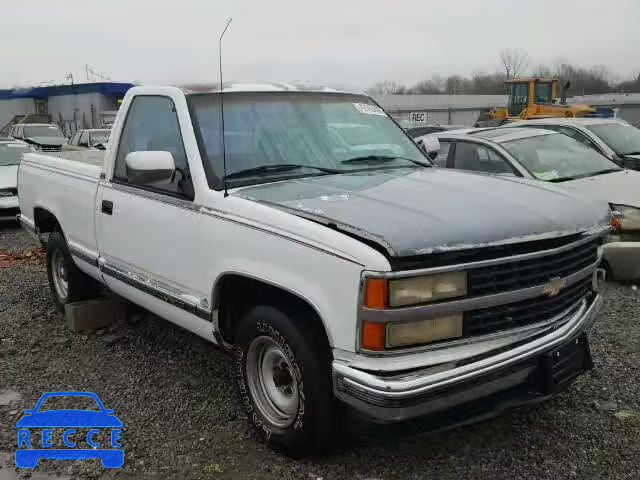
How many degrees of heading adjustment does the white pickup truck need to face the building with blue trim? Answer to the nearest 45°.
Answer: approximately 135° to its left

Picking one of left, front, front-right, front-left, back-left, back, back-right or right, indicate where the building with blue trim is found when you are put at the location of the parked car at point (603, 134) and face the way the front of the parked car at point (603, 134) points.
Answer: back

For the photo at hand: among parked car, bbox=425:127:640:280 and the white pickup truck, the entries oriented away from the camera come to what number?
0

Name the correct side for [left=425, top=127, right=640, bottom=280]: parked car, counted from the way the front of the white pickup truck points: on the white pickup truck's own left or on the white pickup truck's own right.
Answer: on the white pickup truck's own left

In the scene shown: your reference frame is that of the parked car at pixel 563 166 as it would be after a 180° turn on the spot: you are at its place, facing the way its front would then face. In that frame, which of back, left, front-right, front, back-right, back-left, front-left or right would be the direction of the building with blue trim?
front

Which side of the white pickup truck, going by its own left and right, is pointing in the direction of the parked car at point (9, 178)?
back

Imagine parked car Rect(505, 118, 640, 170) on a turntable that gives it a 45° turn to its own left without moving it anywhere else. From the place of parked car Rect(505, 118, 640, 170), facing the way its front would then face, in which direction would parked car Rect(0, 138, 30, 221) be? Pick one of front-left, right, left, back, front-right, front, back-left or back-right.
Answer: back

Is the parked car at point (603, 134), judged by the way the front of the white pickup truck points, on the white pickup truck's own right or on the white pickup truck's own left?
on the white pickup truck's own left

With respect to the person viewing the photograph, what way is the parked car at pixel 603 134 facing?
facing the viewer and to the right of the viewer

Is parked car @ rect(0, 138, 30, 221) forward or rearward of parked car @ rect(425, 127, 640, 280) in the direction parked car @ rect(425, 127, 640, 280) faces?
rearward
